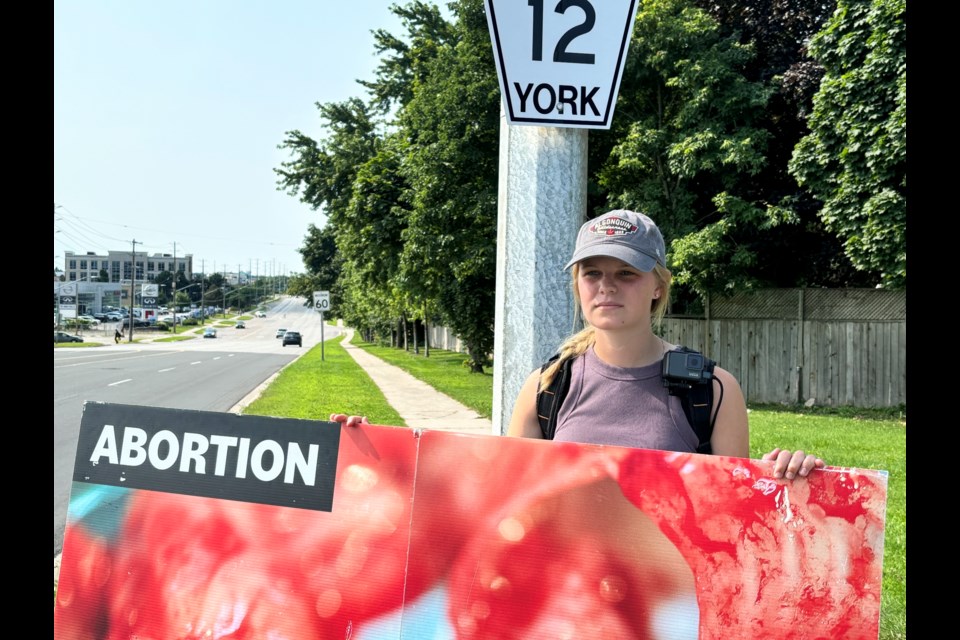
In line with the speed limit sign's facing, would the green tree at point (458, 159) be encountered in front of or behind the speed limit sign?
in front

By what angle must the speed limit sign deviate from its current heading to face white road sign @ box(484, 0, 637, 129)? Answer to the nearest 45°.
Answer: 0° — it already faces it

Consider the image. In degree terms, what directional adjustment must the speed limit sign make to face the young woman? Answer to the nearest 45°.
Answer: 0° — it already faces them

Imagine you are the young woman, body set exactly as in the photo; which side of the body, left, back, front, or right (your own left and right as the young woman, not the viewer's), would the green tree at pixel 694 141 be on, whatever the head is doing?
back

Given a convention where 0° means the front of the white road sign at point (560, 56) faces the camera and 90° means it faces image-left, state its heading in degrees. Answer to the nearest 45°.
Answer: approximately 0°

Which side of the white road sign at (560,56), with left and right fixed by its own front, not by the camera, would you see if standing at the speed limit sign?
back

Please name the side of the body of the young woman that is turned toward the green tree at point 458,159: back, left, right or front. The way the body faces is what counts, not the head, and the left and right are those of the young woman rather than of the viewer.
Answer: back

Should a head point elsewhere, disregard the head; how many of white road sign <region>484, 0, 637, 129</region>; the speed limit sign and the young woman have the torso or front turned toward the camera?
3

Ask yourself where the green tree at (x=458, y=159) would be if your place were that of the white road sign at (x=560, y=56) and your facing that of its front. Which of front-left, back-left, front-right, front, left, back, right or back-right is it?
back

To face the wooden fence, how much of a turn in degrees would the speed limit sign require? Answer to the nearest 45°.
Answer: approximately 45° to its left
